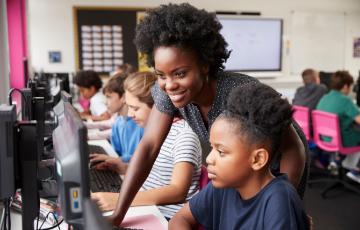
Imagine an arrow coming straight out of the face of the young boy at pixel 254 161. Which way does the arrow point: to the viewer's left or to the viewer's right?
to the viewer's left

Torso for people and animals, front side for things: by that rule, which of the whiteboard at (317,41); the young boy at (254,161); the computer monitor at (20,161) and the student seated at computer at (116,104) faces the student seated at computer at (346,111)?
the whiteboard

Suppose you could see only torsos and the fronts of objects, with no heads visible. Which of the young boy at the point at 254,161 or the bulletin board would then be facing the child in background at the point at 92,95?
the bulletin board

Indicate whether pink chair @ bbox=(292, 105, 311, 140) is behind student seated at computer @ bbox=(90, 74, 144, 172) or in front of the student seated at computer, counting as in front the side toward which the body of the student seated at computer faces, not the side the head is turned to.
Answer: behind

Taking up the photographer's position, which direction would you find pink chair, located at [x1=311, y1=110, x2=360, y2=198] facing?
facing away from the viewer and to the right of the viewer

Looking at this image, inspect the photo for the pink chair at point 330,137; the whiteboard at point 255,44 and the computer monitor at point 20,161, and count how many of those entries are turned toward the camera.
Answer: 1

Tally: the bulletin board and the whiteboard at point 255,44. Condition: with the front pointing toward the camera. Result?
2

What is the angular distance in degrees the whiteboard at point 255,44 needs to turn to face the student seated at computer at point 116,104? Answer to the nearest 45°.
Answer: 0° — it already faces them

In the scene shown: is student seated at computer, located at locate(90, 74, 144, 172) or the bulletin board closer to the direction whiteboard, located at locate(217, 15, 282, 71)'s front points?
the student seated at computer
